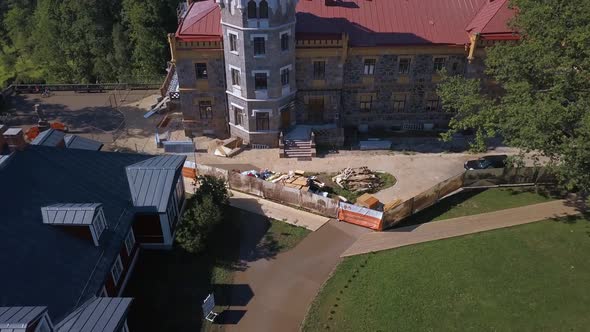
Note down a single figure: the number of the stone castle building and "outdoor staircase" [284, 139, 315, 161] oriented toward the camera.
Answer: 2

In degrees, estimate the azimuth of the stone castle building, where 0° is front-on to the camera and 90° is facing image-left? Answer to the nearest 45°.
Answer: approximately 0°

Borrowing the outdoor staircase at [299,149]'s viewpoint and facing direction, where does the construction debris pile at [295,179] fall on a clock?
The construction debris pile is roughly at 12 o'clock from the outdoor staircase.

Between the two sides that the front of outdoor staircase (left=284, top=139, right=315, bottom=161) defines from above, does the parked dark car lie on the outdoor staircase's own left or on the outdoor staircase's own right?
on the outdoor staircase's own left
